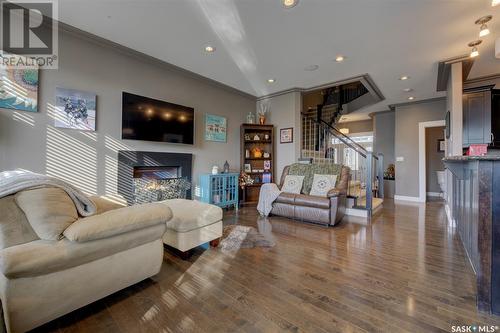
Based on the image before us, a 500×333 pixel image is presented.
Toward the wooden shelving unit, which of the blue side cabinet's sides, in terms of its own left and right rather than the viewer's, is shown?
left

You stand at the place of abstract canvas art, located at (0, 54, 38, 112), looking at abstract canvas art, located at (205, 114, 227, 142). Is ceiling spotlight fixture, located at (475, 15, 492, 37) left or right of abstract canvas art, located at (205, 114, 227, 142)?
right

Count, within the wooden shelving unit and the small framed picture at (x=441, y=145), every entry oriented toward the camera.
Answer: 2

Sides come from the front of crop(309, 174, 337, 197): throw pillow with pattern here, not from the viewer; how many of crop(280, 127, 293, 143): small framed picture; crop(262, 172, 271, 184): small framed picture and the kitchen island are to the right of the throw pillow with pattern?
2

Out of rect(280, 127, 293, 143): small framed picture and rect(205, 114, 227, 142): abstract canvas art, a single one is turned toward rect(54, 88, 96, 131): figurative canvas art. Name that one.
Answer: the small framed picture

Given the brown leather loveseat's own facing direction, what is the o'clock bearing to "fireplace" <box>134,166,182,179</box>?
The fireplace is roughly at 1 o'clock from the brown leather loveseat.

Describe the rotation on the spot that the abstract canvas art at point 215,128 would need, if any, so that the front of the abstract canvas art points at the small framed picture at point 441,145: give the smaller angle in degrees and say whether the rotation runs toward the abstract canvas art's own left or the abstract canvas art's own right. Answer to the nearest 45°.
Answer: approximately 45° to the abstract canvas art's own left
